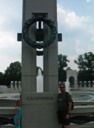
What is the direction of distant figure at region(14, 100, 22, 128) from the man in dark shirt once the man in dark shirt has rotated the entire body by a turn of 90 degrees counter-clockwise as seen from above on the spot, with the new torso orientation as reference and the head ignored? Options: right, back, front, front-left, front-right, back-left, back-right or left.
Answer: back-right

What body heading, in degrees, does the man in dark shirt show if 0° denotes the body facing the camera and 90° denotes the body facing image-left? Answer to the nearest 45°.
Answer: approximately 45°
